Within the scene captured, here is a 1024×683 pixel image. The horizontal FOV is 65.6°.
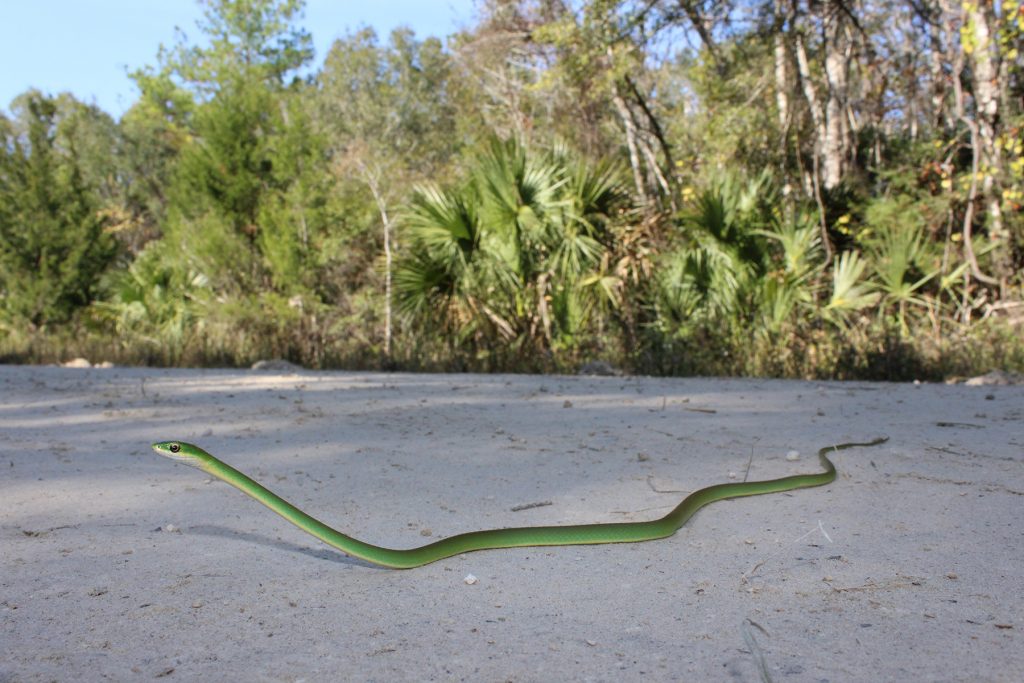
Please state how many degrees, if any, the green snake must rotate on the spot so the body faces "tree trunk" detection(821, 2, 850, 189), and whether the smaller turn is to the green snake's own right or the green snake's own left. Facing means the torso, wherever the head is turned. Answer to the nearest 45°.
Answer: approximately 135° to the green snake's own right

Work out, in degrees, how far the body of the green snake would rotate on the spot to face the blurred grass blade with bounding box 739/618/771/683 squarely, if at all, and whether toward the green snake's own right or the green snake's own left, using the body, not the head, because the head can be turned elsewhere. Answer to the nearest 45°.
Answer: approximately 135° to the green snake's own left

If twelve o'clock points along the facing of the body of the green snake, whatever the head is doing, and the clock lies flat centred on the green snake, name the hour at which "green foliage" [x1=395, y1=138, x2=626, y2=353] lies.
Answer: The green foliage is roughly at 3 o'clock from the green snake.

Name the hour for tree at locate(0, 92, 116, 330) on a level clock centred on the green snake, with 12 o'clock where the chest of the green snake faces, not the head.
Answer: The tree is roughly at 2 o'clock from the green snake.

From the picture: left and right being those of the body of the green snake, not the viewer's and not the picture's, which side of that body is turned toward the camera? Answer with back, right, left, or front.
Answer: left

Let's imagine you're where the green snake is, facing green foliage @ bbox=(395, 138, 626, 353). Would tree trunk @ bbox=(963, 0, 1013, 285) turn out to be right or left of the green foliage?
right

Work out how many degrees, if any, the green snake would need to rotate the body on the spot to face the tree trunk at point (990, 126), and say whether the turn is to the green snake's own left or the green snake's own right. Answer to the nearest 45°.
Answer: approximately 135° to the green snake's own right

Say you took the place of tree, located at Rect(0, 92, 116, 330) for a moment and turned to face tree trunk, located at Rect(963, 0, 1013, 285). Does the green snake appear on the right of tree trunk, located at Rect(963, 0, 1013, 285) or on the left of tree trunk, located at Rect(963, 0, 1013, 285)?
right
